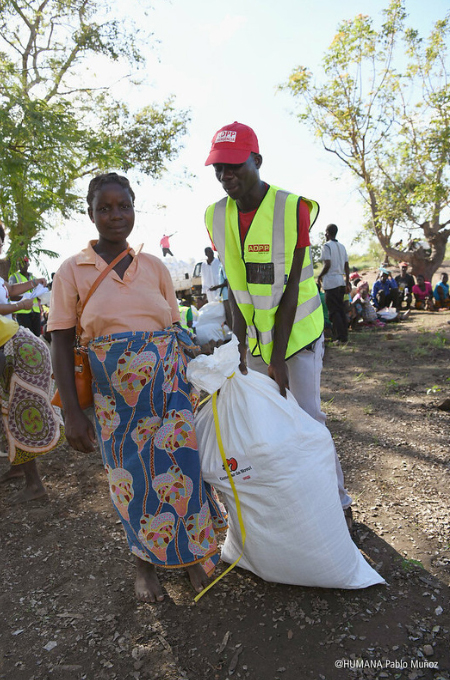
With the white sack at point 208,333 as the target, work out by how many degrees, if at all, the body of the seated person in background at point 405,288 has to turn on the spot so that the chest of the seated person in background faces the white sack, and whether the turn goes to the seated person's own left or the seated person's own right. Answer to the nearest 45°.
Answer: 0° — they already face it

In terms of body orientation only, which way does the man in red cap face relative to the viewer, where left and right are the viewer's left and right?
facing the viewer and to the left of the viewer

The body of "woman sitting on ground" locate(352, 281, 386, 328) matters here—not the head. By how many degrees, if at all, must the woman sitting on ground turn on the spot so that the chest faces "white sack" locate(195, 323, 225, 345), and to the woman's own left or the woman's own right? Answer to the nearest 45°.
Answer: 0° — they already face it

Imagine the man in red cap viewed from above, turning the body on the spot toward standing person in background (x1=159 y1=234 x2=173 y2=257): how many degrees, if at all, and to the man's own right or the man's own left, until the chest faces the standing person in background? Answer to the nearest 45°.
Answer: approximately 135° to the man's own right

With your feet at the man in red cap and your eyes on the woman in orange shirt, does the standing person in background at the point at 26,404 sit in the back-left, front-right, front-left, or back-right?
front-right

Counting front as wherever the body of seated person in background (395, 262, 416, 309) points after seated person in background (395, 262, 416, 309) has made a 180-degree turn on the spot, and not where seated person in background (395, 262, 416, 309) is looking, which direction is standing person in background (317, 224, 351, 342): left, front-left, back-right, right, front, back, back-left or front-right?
back

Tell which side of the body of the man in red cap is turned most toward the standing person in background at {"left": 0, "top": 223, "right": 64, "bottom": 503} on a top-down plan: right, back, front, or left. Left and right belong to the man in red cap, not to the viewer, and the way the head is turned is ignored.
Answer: right

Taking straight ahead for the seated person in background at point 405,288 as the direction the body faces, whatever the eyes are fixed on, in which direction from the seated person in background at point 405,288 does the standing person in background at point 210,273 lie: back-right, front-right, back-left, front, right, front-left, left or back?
front-right

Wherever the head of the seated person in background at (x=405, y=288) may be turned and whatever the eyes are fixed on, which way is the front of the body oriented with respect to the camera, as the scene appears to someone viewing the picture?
toward the camera

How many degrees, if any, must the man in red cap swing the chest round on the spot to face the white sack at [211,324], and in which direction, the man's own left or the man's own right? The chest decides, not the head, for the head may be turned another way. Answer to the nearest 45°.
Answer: approximately 135° to the man's own right

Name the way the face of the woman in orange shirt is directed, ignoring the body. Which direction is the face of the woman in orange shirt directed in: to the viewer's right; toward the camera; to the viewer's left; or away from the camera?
toward the camera
